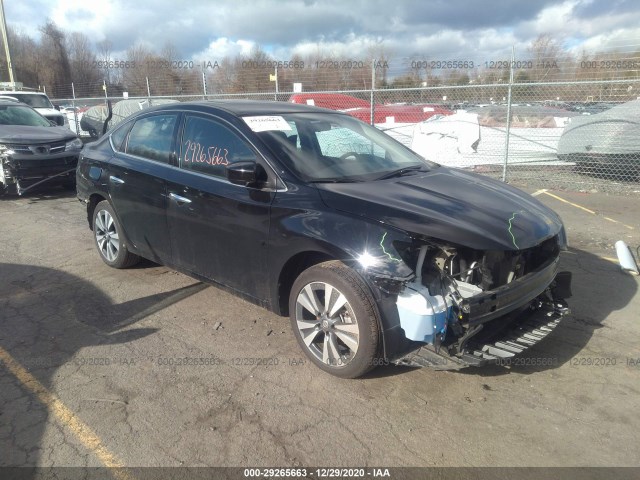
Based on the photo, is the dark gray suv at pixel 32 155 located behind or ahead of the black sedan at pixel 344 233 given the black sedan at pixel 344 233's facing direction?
behind

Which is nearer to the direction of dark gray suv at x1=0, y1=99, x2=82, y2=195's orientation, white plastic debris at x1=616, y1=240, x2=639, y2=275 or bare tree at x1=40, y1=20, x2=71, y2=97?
the white plastic debris

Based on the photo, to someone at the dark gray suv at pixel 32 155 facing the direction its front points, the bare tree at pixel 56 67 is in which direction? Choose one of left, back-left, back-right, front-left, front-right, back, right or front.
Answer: back-left

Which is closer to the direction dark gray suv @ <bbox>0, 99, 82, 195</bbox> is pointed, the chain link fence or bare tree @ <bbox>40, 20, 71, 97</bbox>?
the chain link fence

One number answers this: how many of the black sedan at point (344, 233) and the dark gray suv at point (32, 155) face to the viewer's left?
0

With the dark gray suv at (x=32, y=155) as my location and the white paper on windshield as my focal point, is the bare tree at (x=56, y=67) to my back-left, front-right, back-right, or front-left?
back-left

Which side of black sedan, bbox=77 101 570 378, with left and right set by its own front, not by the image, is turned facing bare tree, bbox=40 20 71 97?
back

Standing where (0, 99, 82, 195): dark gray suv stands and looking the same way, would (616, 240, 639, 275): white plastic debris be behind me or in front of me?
in front
